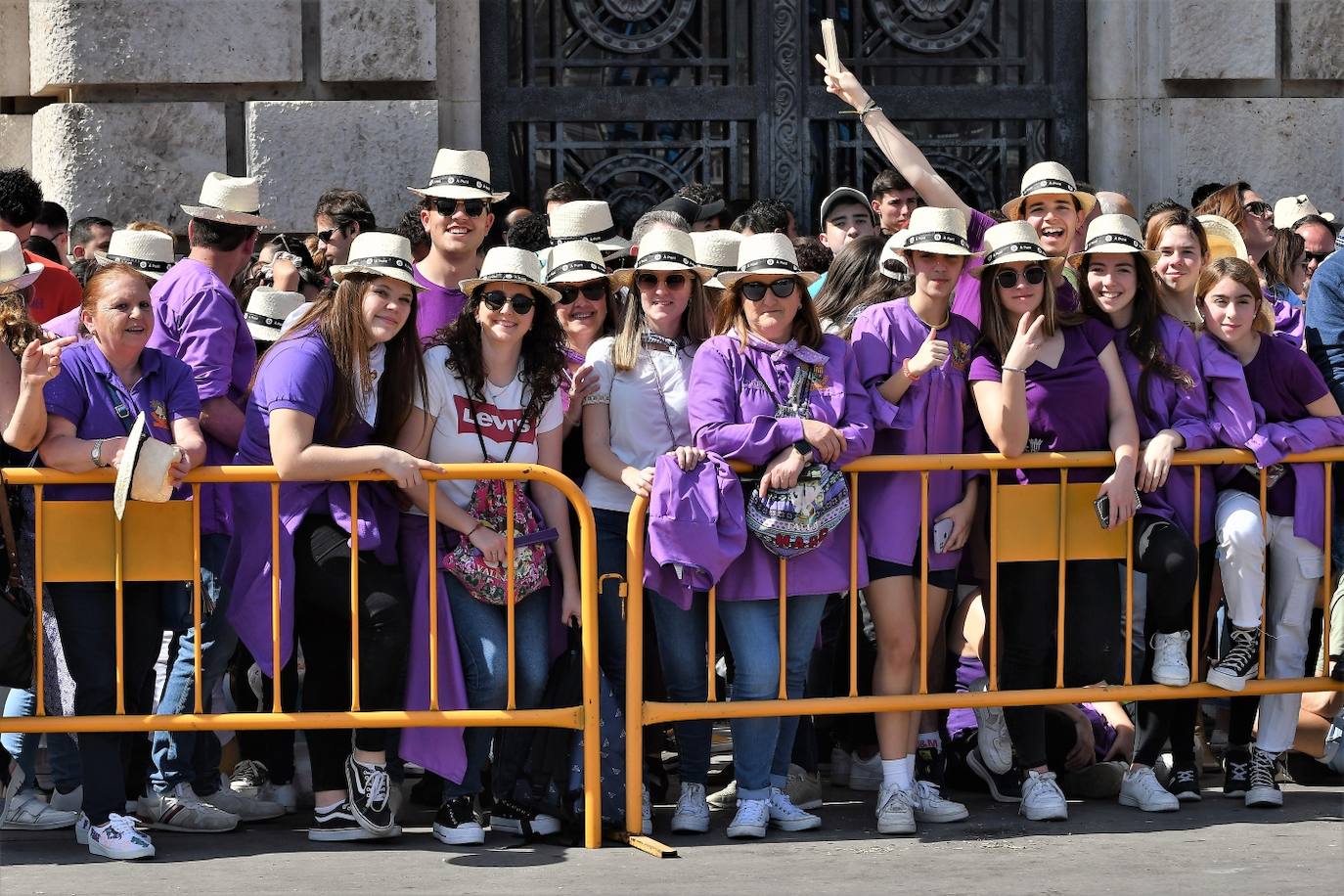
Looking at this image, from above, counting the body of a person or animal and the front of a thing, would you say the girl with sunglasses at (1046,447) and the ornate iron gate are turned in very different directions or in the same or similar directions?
same or similar directions

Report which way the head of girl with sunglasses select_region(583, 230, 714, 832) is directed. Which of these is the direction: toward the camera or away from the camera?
toward the camera

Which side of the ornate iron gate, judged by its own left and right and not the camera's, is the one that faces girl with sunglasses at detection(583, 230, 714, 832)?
front

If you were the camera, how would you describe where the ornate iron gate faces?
facing the viewer

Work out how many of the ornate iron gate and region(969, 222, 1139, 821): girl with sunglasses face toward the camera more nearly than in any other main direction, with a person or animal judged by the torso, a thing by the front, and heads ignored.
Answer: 2

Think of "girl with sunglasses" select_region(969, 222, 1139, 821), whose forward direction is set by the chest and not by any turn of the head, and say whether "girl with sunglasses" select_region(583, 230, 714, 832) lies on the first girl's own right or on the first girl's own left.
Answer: on the first girl's own right

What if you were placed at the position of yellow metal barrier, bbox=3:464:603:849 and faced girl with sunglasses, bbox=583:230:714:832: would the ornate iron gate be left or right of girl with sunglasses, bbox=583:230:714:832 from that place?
left

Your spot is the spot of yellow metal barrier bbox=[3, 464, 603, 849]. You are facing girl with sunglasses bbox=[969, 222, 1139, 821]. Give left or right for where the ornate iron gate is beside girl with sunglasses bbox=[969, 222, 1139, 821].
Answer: left

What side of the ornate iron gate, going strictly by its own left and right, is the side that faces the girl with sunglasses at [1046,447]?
front

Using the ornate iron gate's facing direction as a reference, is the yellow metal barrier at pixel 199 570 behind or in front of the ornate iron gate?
in front

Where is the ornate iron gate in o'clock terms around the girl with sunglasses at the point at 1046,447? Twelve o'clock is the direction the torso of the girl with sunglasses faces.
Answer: The ornate iron gate is roughly at 5 o'clock from the girl with sunglasses.

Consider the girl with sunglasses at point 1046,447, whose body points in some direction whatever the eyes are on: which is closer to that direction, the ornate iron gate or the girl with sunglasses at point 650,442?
the girl with sunglasses

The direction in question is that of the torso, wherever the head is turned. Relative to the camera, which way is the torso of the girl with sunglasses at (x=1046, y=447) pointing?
toward the camera

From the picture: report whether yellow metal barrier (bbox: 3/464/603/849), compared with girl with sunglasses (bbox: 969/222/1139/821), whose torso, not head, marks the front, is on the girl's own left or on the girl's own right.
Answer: on the girl's own right
